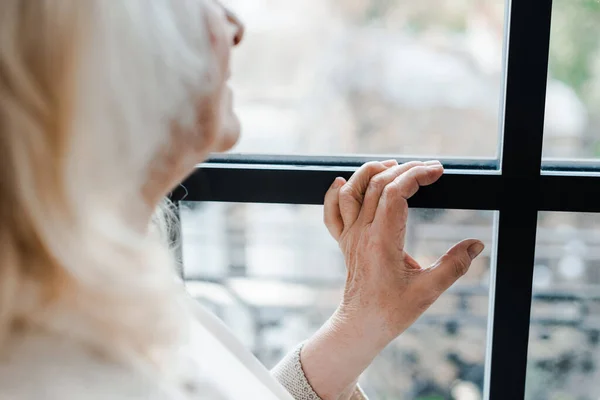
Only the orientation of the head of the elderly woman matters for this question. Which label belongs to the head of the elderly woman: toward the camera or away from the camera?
away from the camera

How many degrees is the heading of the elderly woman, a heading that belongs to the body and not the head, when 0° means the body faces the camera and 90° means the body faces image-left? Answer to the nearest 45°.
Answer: approximately 225°
